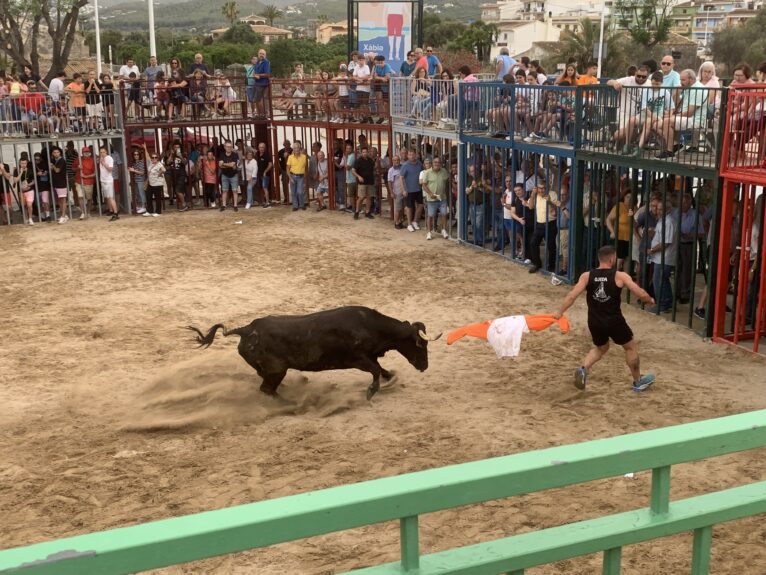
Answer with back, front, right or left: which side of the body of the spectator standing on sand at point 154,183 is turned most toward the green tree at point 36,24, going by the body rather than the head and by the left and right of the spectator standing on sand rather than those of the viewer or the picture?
back

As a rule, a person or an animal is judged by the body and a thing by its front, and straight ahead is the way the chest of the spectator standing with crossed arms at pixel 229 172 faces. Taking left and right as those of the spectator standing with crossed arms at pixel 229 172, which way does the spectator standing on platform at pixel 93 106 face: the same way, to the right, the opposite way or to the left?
the same way

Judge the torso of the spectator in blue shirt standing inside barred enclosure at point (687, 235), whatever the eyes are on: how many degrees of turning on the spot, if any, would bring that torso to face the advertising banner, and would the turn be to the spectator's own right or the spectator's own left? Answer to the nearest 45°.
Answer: approximately 90° to the spectator's own right

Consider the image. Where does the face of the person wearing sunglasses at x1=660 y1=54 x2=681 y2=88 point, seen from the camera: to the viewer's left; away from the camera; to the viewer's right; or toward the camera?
toward the camera

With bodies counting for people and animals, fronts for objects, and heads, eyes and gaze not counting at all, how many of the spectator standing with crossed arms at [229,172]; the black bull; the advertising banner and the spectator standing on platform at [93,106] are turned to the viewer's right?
1

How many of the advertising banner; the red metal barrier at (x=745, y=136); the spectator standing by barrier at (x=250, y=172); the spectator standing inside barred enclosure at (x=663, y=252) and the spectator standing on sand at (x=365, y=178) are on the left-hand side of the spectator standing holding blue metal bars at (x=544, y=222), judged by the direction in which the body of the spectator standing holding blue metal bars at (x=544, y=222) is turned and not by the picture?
2

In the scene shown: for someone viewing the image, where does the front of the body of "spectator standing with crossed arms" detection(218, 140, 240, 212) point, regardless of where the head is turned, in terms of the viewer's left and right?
facing the viewer

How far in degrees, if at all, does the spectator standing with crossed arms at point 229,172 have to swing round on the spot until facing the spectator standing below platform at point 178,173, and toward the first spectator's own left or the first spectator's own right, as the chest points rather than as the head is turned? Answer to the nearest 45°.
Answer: approximately 90° to the first spectator's own right

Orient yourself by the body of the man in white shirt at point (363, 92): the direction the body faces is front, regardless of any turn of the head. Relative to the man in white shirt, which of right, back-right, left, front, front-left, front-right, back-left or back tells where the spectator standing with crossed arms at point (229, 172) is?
right

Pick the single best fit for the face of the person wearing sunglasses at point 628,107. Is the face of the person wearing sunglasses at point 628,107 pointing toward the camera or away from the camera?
toward the camera

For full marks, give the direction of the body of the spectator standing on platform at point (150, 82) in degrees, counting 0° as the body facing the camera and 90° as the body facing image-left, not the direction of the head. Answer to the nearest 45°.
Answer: approximately 0°

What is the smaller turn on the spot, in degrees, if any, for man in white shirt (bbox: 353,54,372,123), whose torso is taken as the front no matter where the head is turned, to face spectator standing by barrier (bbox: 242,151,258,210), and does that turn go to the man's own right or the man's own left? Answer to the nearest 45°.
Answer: approximately 90° to the man's own right

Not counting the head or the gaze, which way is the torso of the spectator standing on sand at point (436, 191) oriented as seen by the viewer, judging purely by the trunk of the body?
toward the camera

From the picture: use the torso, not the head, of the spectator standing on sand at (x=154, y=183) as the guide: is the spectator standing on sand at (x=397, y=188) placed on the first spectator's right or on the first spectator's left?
on the first spectator's left

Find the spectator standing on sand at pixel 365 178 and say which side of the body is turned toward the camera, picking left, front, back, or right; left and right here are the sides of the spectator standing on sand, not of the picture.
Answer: front

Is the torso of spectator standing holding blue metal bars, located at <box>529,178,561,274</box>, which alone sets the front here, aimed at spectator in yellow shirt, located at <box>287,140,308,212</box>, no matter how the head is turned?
no

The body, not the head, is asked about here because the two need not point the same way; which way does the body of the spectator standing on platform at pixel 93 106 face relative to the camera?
toward the camera

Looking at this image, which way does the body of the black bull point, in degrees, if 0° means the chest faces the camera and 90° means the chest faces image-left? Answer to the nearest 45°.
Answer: approximately 270°

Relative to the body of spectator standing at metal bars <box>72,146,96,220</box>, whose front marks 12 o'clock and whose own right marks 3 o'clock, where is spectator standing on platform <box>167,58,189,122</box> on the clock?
spectator standing on platform <box>167,58,189,122</box> is roughly at 8 o'clock from spectator standing at metal bars <box>72,146,96,220</box>.

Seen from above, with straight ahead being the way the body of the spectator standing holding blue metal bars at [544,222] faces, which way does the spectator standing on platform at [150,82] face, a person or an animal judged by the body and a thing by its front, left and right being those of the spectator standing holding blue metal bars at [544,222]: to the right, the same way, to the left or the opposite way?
to the left
